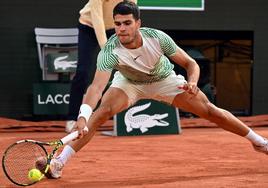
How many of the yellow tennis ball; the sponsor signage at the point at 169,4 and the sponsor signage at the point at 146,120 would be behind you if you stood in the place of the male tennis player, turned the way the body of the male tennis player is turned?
2

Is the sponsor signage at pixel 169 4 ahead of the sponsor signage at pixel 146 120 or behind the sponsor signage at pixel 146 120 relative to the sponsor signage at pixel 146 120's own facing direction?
behind

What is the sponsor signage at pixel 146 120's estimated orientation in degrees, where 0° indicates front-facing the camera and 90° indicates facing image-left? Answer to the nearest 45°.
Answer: approximately 0°

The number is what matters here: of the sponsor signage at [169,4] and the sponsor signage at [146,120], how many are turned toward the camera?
2

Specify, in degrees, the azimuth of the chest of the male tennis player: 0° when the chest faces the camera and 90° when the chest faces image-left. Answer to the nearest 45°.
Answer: approximately 0°

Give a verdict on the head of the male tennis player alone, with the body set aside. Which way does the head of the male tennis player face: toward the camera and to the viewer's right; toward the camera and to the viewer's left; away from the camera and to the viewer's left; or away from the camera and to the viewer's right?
toward the camera and to the viewer's left

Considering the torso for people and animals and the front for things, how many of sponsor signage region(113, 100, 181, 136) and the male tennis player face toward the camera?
2
